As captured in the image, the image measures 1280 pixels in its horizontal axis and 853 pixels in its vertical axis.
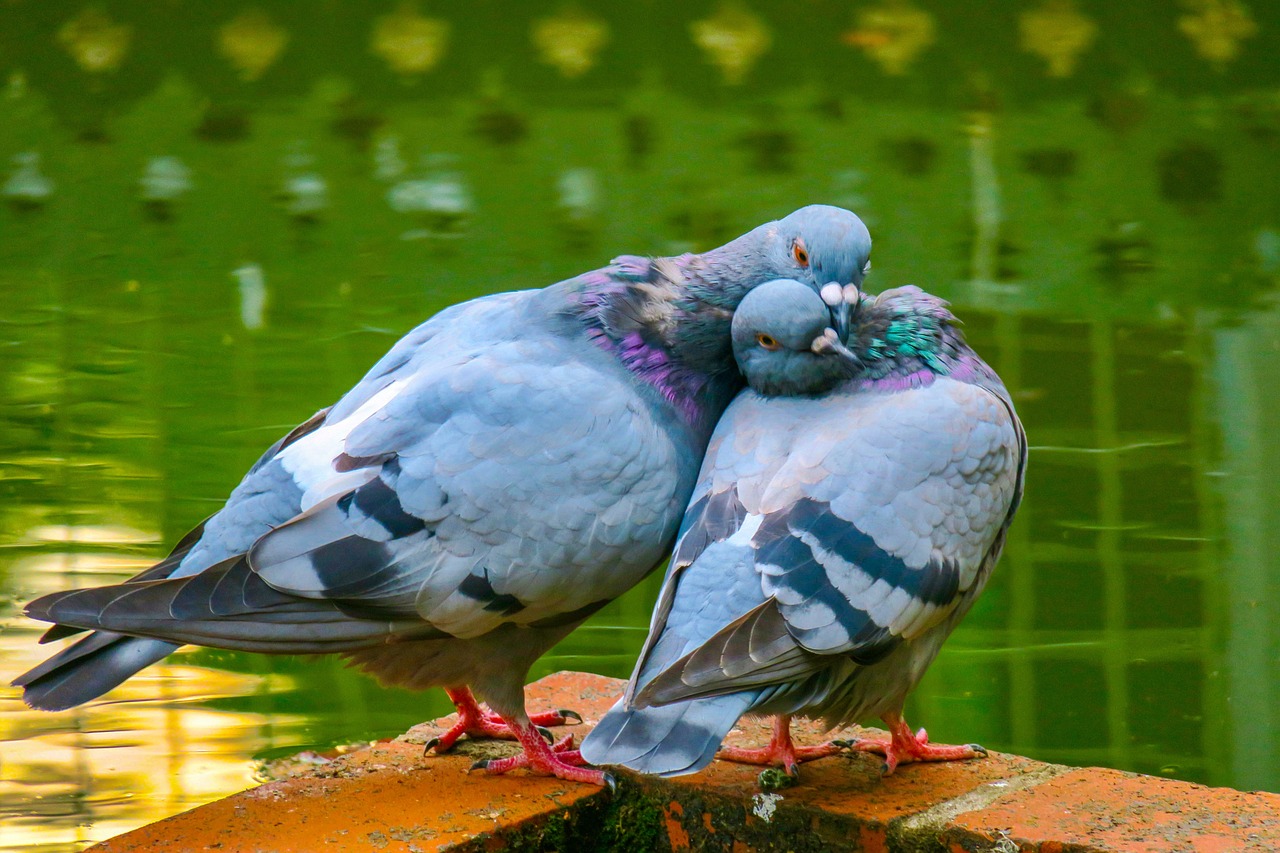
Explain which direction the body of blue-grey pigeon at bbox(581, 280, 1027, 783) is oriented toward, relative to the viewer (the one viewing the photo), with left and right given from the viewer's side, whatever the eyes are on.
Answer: facing away from the viewer and to the right of the viewer

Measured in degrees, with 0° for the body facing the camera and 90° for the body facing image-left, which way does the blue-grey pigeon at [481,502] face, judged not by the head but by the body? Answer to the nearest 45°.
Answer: approximately 270°

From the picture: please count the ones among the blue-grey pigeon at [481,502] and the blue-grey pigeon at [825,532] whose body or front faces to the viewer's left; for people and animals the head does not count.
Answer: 0

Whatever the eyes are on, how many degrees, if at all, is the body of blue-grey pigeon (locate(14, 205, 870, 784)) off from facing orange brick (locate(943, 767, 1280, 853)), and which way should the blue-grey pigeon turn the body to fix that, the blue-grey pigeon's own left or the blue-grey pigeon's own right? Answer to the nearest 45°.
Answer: approximately 45° to the blue-grey pigeon's own right
